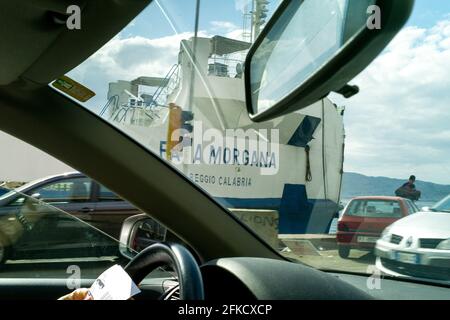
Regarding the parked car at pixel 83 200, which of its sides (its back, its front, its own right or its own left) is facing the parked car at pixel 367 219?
back

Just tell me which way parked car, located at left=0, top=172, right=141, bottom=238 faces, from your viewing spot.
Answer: facing to the left of the viewer

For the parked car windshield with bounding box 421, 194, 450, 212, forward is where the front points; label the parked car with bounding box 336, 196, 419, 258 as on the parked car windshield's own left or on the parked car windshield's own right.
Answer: on the parked car windshield's own right
